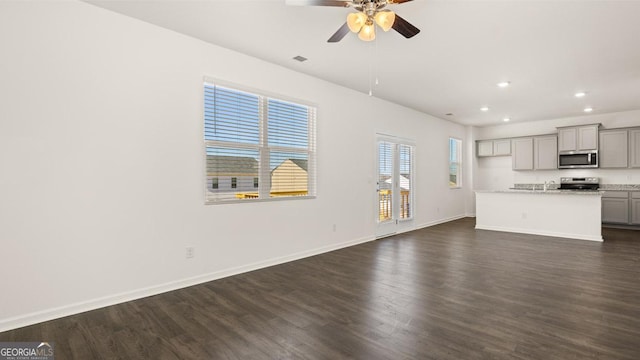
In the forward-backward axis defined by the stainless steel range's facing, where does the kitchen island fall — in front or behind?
in front

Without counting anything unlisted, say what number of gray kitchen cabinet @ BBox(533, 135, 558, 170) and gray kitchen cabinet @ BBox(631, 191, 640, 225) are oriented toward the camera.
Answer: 2

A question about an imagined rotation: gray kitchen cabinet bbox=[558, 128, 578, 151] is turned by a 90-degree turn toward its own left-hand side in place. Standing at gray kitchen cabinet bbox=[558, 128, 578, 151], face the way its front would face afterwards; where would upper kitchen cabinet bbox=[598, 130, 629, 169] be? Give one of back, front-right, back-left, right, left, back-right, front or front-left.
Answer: front

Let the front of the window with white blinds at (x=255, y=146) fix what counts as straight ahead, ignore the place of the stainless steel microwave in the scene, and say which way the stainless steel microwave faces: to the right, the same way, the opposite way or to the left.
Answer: to the right

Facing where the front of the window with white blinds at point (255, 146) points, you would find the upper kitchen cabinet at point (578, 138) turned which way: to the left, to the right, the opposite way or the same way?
to the right

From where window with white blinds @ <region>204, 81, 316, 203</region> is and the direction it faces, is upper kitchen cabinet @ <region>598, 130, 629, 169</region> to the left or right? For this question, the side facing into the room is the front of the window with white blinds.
on its left

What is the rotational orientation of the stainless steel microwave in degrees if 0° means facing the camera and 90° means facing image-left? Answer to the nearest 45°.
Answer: approximately 0°

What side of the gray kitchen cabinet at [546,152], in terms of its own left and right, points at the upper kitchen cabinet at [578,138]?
left

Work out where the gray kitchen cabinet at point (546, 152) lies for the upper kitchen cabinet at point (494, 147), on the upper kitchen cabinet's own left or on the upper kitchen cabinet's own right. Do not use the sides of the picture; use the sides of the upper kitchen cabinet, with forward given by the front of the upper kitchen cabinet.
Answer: on the upper kitchen cabinet's own left

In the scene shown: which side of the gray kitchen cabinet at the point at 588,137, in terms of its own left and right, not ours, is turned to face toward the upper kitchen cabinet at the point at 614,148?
left
